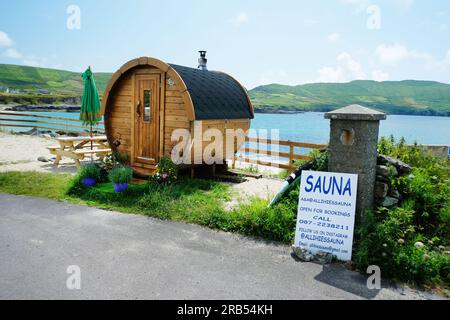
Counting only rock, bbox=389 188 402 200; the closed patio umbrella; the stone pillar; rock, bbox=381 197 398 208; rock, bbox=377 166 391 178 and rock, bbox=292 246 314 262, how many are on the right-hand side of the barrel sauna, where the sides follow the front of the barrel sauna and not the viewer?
1

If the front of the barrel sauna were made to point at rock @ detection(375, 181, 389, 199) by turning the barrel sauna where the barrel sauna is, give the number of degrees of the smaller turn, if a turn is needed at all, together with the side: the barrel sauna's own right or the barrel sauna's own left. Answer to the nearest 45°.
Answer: approximately 90° to the barrel sauna's own left

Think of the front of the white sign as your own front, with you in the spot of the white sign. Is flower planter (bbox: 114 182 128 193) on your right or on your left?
on your right

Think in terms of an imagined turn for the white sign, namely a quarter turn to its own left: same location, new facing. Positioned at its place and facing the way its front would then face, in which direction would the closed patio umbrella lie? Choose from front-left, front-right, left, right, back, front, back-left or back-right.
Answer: back-left

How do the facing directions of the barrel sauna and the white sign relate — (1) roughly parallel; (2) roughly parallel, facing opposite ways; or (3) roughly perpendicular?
roughly parallel

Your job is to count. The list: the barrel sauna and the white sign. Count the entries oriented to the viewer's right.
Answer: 0

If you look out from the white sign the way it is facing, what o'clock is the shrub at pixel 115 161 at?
The shrub is roughly at 4 o'clock from the white sign.

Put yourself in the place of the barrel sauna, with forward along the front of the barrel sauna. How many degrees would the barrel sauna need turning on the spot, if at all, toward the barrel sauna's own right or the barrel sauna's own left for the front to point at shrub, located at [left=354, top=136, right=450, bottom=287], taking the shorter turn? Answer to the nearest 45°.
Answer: approximately 90° to the barrel sauna's own left

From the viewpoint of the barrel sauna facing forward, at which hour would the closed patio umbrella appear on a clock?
The closed patio umbrella is roughly at 3 o'clock from the barrel sauna.

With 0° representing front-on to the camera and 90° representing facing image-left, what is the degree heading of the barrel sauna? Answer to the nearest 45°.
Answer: approximately 45°

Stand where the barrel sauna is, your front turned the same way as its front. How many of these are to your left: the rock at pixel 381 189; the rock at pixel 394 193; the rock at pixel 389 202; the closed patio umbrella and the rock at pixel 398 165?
4

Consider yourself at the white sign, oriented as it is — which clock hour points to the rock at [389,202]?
The rock is roughly at 8 o'clock from the white sign.

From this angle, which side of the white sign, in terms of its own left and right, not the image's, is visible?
front
